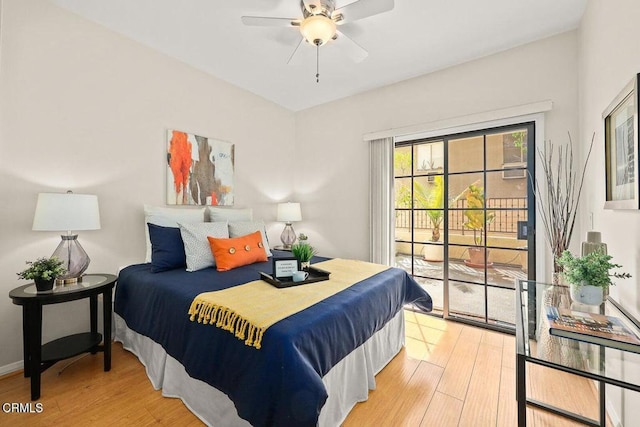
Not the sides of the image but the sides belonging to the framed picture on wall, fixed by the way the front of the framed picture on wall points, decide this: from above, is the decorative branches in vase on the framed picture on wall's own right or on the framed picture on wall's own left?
on the framed picture on wall's own right

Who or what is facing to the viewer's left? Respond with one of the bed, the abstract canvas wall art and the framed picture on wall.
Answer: the framed picture on wall

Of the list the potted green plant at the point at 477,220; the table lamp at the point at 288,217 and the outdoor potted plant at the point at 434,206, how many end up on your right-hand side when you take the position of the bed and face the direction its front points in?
0

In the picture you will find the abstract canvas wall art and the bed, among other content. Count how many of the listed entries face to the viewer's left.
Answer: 0

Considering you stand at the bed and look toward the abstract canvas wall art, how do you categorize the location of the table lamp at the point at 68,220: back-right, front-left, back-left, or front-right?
front-left

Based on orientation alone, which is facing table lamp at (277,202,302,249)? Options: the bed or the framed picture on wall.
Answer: the framed picture on wall

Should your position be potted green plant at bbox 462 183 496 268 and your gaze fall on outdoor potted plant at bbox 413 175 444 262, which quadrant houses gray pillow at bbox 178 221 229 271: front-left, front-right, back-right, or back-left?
front-left

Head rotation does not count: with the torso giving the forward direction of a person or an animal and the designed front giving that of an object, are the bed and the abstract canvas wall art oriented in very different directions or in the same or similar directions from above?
same or similar directions

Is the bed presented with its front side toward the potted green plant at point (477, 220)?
no

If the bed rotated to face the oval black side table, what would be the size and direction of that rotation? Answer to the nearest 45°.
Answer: approximately 135° to its right

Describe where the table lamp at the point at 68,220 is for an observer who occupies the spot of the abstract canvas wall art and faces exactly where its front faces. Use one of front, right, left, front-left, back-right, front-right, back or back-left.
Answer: right

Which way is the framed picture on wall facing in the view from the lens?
facing to the left of the viewer

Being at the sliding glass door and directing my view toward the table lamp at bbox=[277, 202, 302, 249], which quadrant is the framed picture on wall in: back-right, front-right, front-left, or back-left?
back-left

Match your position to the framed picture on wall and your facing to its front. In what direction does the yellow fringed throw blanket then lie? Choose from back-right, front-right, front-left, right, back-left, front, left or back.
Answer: front-left

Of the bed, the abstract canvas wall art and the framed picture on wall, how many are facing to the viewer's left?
1

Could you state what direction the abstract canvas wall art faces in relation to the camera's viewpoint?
facing the viewer and to the right of the viewer

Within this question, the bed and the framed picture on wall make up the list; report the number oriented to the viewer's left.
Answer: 1

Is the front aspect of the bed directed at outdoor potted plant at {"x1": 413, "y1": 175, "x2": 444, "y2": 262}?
no

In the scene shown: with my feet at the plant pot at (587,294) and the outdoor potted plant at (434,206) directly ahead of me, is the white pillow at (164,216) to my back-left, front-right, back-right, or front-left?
front-left
